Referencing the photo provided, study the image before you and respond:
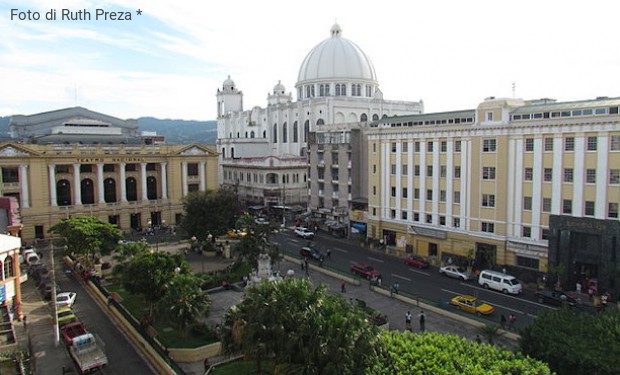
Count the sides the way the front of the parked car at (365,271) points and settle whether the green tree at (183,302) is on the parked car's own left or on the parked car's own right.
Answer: on the parked car's own right

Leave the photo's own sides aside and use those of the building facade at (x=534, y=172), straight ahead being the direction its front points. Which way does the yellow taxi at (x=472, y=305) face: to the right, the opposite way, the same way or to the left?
to the left

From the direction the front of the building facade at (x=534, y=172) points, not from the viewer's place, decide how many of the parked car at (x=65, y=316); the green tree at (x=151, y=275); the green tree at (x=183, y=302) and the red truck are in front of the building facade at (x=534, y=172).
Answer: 4

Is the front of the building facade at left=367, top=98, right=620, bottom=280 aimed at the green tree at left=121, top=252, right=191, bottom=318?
yes

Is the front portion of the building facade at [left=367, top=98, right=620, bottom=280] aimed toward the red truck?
yes

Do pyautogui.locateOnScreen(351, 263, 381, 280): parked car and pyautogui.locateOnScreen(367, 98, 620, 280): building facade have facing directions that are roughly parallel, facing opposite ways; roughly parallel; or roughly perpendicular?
roughly perpendicular

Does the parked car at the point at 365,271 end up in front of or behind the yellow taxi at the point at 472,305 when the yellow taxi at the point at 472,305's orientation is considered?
behind

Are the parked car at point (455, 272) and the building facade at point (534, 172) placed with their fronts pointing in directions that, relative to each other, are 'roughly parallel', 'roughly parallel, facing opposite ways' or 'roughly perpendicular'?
roughly perpendicular

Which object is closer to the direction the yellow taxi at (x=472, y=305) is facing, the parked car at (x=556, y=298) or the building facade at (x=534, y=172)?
the parked car

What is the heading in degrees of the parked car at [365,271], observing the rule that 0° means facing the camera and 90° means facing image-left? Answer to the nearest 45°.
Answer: approximately 315°

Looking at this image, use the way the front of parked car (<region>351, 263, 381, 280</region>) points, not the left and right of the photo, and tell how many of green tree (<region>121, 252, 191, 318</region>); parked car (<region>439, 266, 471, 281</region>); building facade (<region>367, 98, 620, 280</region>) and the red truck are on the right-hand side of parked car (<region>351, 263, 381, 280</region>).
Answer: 2

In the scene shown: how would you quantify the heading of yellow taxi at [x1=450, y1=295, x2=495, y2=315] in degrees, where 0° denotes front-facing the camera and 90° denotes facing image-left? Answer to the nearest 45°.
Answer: approximately 315°

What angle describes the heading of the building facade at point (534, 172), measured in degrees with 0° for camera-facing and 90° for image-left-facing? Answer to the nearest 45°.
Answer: approximately 45°
